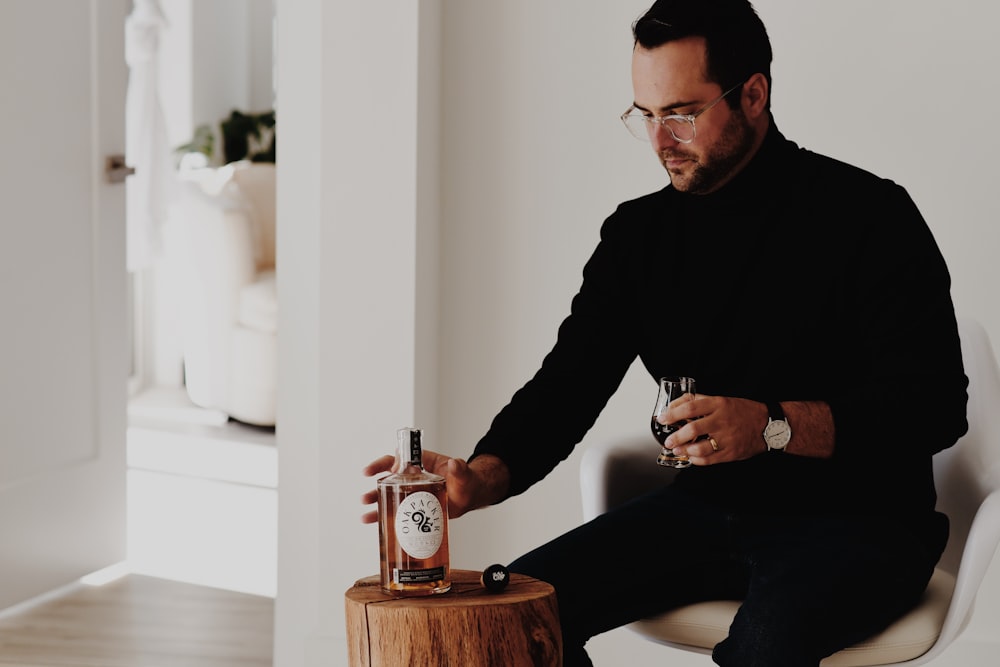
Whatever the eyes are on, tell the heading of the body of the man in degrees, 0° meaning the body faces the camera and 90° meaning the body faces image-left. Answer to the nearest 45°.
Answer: approximately 45°

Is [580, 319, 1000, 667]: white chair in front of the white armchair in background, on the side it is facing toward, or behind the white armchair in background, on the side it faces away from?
in front

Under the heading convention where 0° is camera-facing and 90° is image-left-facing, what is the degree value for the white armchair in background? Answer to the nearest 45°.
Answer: approximately 315°

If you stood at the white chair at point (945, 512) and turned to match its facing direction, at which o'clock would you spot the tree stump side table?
The tree stump side table is roughly at 12 o'clock from the white chair.

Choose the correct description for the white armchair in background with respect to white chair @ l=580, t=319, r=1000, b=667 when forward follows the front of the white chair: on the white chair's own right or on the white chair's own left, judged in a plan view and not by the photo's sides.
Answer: on the white chair's own right

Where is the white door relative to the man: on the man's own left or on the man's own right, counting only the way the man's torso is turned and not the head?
on the man's own right
